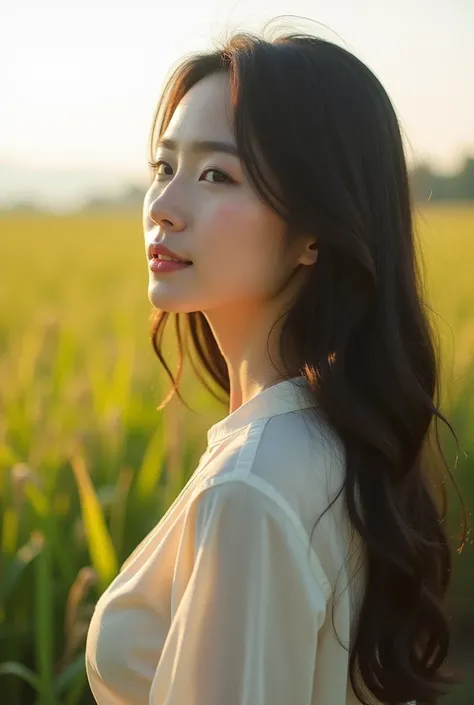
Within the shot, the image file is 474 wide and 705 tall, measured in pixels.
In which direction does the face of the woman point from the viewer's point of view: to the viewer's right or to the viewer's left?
to the viewer's left

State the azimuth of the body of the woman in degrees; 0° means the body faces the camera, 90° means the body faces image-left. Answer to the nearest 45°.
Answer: approximately 90°
